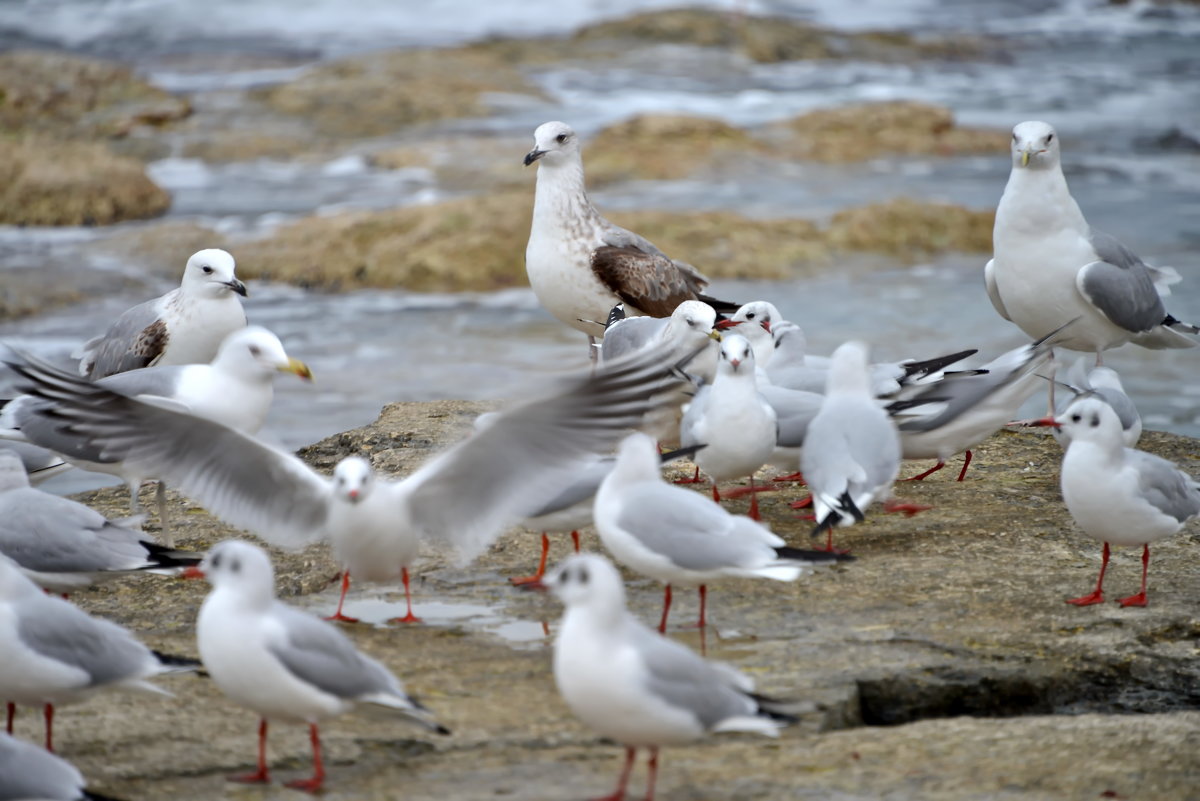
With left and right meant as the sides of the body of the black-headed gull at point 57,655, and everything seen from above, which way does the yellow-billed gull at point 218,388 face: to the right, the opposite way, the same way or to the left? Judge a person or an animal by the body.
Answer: the opposite way

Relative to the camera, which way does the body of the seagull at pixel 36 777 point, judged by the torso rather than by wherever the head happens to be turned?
to the viewer's left

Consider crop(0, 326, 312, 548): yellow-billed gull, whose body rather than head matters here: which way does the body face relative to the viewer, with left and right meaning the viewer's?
facing to the right of the viewer

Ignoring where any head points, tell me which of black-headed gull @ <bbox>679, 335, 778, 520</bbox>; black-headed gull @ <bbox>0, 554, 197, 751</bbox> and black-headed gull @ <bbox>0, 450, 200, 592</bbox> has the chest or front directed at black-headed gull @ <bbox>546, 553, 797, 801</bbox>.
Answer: black-headed gull @ <bbox>679, 335, 778, 520</bbox>

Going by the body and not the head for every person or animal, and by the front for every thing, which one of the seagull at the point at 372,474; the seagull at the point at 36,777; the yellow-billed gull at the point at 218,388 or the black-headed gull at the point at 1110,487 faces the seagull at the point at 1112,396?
the yellow-billed gull at the point at 218,388

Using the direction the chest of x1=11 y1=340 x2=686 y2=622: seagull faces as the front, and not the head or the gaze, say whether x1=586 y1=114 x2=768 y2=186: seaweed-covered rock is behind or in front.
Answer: behind

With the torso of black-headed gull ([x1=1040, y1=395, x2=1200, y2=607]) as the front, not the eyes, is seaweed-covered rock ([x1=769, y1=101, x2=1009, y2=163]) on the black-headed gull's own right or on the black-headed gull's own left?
on the black-headed gull's own right

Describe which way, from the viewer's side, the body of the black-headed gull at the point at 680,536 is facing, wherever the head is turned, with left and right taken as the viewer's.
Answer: facing to the left of the viewer

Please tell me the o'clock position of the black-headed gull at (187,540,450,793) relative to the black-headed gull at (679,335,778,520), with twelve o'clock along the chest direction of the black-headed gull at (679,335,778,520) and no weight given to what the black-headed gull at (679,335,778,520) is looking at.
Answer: the black-headed gull at (187,540,450,793) is roughly at 1 o'clock from the black-headed gull at (679,335,778,520).

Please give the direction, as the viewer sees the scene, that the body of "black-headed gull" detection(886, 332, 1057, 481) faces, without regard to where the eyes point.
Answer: to the viewer's left

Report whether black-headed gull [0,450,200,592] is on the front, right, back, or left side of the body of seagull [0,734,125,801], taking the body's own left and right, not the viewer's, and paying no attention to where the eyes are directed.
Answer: right

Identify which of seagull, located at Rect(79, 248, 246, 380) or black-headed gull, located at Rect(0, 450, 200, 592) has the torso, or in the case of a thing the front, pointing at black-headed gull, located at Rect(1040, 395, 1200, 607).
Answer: the seagull
